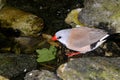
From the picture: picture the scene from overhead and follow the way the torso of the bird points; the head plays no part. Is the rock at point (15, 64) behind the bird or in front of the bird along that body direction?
in front

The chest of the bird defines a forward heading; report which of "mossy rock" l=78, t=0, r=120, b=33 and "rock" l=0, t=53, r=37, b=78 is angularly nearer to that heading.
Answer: the rock

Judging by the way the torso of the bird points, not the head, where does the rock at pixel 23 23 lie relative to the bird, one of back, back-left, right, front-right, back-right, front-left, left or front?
front-right

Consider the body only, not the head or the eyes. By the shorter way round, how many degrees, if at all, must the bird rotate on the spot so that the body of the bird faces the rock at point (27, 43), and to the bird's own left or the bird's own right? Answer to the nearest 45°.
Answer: approximately 45° to the bird's own right

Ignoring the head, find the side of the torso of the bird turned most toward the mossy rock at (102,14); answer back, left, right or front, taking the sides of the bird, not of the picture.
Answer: right

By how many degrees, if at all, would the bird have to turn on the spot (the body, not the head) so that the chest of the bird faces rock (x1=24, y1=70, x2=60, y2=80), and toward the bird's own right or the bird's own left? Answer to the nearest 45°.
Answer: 0° — it already faces it

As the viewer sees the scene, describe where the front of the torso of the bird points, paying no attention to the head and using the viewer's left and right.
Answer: facing to the left of the viewer
